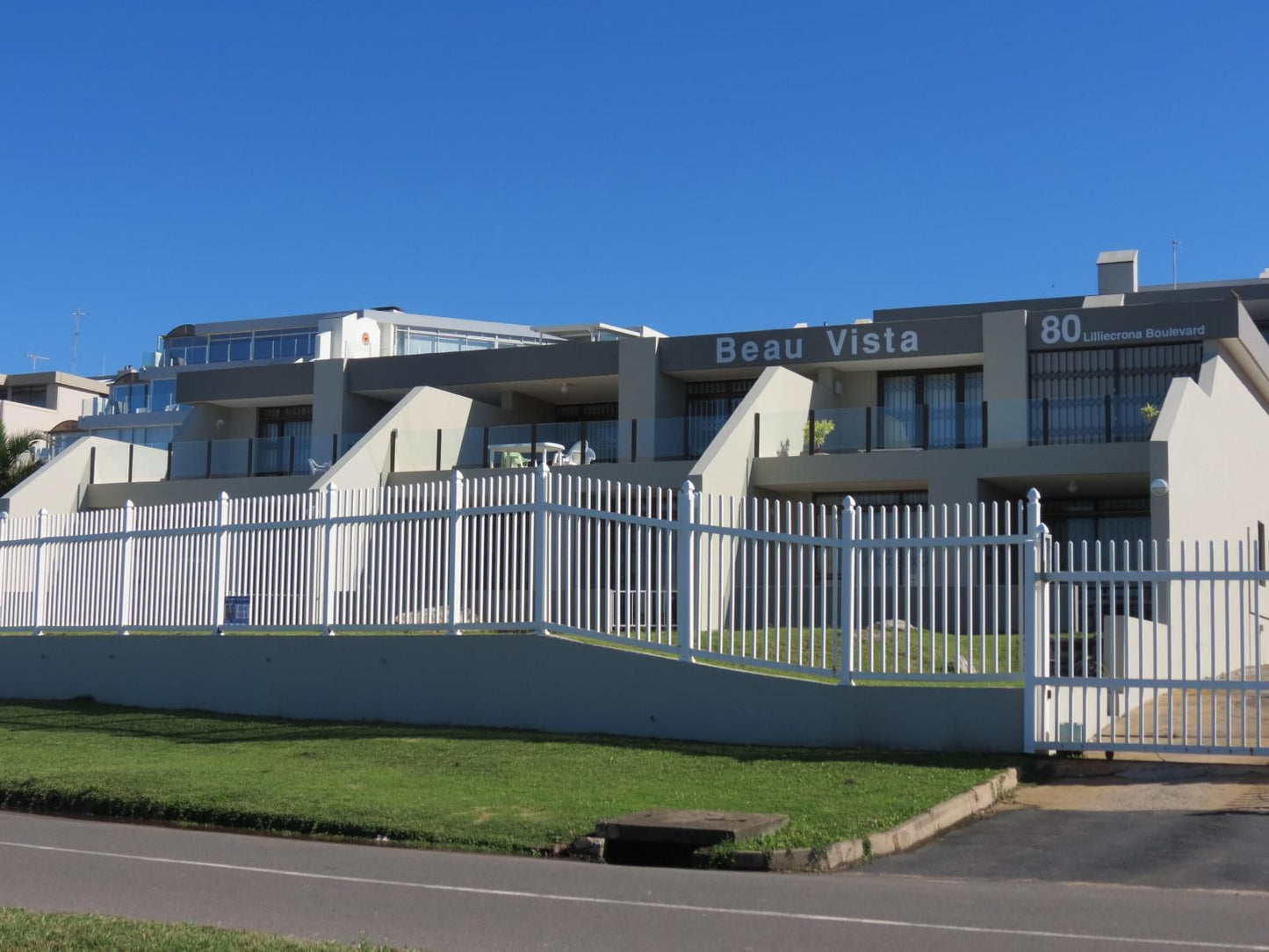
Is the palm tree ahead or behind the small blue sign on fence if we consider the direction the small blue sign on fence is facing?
behind

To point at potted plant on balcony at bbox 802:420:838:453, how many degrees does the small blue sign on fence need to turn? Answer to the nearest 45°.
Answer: approximately 135° to its left

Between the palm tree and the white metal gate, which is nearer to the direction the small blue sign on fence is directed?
the white metal gate

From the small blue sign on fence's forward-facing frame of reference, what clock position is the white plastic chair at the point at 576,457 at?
The white plastic chair is roughly at 7 o'clock from the small blue sign on fence.

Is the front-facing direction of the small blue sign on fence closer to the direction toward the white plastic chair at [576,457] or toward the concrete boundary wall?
the concrete boundary wall

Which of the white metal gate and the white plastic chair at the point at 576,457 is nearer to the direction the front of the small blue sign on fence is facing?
the white metal gate

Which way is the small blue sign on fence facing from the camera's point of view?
toward the camera

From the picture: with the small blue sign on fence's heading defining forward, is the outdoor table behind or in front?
behind

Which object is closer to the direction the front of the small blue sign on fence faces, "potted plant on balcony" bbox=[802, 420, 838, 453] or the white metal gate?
the white metal gate

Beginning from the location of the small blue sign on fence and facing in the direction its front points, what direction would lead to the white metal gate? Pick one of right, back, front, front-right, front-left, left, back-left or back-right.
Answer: front-left
